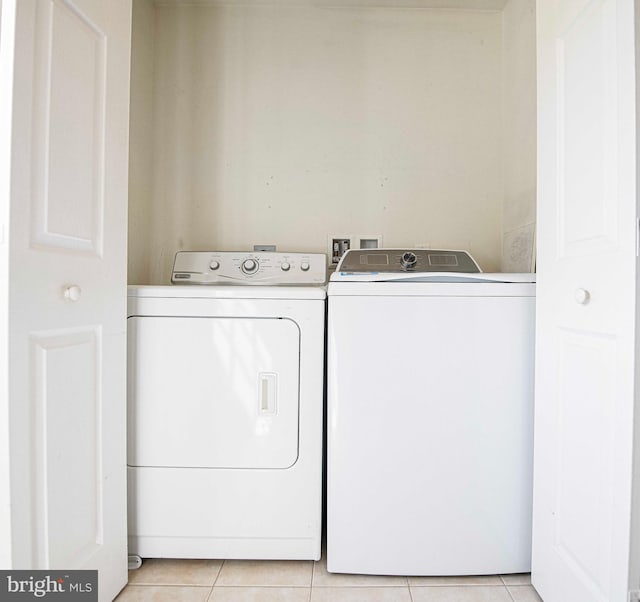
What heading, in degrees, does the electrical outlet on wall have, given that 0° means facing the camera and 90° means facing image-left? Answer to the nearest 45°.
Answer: approximately 0°

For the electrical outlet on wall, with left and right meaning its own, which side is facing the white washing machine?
front

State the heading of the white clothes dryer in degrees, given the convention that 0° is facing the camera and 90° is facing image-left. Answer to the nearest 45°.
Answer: approximately 0°

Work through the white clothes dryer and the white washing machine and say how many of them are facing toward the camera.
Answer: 2

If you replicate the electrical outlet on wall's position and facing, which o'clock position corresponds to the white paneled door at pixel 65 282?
The white paneled door is roughly at 1 o'clock from the electrical outlet on wall.

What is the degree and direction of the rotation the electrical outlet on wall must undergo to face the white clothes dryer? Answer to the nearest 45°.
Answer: approximately 45° to its right

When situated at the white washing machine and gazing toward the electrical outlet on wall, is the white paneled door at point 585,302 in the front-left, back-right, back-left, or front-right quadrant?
back-right

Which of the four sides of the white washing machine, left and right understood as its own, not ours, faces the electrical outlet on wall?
back
